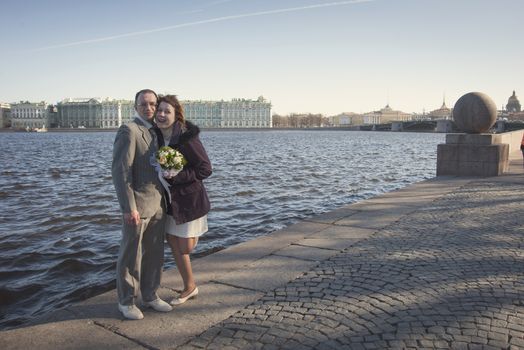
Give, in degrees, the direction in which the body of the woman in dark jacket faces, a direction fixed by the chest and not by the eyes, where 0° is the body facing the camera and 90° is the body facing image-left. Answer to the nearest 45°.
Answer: approximately 45°

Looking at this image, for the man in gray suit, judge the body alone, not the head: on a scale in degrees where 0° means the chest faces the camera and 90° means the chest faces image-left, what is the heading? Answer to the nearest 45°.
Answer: approximately 315°
